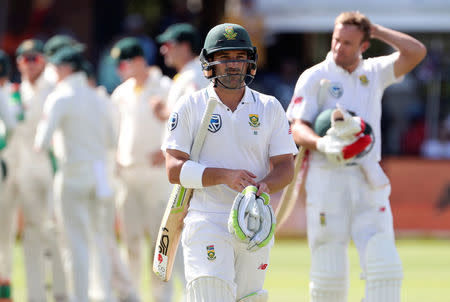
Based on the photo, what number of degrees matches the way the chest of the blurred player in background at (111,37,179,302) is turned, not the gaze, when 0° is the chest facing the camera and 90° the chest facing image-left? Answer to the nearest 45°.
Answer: approximately 45°

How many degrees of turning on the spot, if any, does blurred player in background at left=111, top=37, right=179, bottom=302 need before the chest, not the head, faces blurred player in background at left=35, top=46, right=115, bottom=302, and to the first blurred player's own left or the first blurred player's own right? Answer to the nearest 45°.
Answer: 0° — they already face them

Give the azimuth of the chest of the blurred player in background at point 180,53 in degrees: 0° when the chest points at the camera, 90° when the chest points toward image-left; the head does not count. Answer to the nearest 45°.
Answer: approximately 90°

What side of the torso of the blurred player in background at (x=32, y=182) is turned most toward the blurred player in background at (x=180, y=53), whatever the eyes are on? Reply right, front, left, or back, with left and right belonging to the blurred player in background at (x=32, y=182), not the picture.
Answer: left
